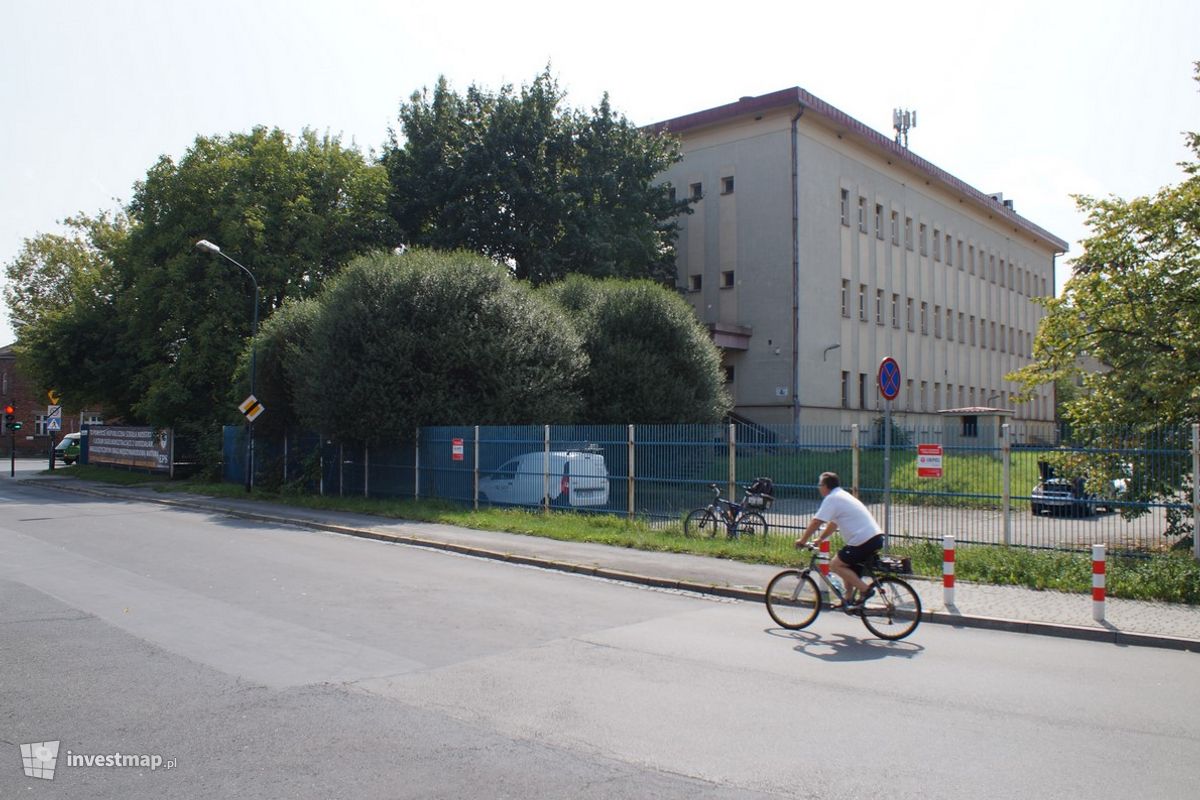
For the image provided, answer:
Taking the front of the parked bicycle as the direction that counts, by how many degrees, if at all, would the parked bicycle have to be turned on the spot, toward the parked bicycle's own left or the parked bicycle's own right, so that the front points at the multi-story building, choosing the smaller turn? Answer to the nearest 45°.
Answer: approximately 90° to the parked bicycle's own right

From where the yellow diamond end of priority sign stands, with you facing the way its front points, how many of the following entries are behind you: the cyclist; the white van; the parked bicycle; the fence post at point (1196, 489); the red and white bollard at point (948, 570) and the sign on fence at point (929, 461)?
0

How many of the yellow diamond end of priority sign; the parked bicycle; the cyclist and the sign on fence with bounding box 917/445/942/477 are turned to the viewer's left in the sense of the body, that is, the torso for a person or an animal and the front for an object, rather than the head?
2

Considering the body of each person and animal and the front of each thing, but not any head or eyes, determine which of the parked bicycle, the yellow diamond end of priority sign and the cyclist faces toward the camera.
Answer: the yellow diamond end of priority sign

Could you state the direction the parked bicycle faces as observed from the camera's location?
facing to the left of the viewer

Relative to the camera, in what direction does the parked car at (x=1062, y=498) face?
facing the viewer and to the left of the viewer

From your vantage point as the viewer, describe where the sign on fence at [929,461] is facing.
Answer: facing the viewer

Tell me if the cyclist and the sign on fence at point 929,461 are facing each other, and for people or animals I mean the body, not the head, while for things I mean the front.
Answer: no

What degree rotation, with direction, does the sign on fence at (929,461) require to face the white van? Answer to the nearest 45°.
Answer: approximately 135° to its right

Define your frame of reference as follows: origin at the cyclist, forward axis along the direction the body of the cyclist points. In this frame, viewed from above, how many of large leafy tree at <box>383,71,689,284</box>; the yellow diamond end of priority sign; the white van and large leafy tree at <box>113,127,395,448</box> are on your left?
0

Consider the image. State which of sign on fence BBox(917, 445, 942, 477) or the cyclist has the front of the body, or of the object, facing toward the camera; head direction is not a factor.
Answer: the sign on fence

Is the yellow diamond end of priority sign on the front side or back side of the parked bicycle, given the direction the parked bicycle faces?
on the front side

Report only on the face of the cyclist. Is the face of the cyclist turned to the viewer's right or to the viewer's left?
to the viewer's left

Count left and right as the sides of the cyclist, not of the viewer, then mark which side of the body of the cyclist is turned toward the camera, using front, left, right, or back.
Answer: left

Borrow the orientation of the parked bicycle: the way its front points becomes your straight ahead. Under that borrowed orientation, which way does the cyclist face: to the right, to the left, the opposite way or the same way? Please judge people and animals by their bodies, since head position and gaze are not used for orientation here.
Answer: the same way

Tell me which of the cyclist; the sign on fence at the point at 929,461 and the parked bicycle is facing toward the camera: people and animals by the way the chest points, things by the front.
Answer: the sign on fence

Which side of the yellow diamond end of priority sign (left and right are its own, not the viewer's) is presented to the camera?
front

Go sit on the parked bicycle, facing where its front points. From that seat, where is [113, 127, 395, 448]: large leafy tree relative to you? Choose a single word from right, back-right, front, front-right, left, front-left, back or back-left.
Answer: front-right

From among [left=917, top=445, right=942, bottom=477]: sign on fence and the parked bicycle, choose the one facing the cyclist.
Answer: the sign on fence
